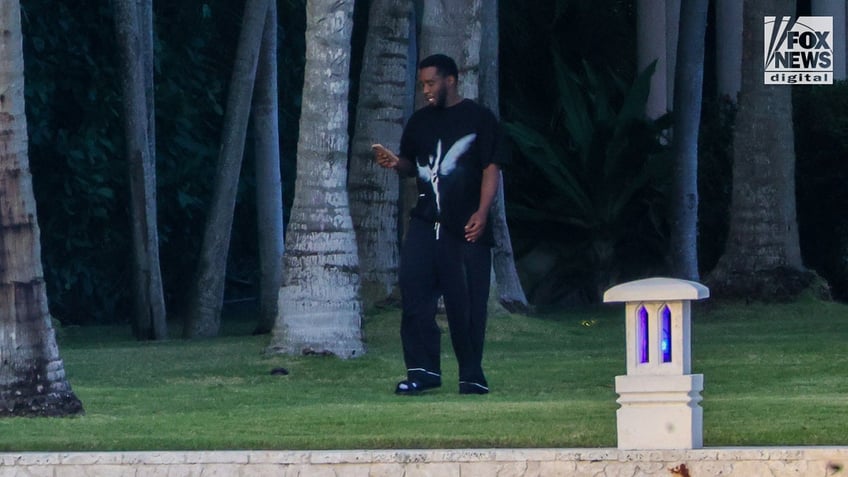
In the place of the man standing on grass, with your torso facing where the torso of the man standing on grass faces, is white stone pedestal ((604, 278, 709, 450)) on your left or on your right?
on your left

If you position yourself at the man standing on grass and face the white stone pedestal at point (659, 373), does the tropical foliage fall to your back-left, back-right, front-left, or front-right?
back-left

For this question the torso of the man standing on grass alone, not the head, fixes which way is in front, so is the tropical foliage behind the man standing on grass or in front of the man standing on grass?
behind

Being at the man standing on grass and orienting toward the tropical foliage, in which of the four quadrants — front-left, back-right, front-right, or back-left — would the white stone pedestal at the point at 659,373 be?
back-right

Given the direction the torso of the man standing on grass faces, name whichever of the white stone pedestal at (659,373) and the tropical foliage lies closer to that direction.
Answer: the white stone pedestal

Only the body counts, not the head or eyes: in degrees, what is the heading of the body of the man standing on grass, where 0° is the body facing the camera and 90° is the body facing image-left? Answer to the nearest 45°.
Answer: approximately 45°

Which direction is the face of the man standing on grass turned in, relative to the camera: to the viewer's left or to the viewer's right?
to the viewer's left
